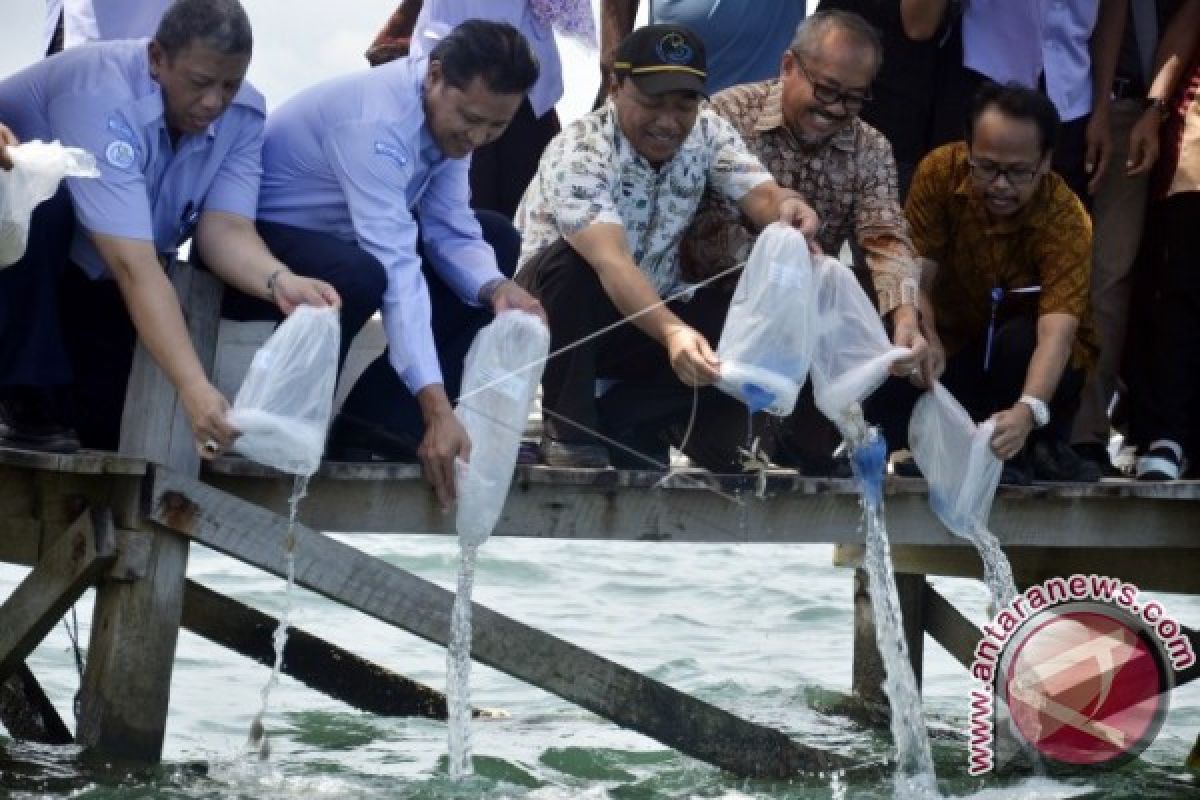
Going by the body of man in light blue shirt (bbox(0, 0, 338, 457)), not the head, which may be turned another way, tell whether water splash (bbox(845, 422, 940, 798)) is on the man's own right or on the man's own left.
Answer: on the man's own left

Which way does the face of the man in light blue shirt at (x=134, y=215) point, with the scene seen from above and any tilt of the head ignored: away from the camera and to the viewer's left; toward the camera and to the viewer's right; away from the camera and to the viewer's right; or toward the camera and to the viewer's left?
toward the camera and to the viewer's right

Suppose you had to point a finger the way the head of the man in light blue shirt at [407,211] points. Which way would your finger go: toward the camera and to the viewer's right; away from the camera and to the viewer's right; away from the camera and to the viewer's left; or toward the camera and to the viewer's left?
toward the camera and to the viewer's right

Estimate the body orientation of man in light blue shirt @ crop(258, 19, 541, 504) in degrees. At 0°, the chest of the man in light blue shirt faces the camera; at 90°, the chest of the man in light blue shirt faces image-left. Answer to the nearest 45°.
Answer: approximately 315°
